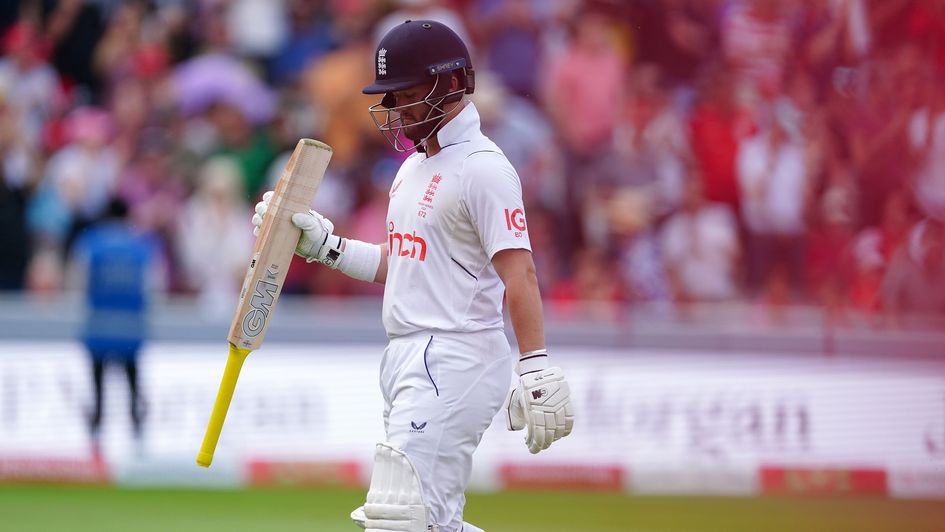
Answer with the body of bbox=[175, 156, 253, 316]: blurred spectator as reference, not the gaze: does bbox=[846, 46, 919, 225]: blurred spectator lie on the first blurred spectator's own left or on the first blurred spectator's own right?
on the first blurred spectator's own left

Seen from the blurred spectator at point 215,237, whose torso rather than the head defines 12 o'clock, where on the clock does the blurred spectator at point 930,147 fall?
the blurred spectator at point 930,147 is roughly at 10 o'clock from the blurred spectator at point 215,237.

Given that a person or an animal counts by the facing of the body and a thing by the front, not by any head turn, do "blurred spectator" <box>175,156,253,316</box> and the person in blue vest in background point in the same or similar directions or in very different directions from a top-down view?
very different directions

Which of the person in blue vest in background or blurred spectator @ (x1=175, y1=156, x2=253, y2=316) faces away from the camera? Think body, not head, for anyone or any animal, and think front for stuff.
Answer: the person in blue vest in background

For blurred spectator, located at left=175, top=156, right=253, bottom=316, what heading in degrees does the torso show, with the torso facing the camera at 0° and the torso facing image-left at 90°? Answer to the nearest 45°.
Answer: approximately 0°

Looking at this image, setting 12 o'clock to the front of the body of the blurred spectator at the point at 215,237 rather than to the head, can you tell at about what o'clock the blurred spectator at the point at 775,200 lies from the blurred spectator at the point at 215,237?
the blurred spectator at the point at 775,200 is roughly at 10 o'clock from the blurred spectator at the point at 215,237.

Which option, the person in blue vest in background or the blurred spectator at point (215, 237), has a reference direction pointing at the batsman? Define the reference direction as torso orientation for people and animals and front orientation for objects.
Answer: the blurred spectator

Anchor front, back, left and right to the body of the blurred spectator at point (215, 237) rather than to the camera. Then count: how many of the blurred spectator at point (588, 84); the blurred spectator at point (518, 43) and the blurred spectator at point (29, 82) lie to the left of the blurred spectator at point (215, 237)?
2

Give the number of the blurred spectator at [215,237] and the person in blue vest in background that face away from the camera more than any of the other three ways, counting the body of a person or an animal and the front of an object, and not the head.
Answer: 1

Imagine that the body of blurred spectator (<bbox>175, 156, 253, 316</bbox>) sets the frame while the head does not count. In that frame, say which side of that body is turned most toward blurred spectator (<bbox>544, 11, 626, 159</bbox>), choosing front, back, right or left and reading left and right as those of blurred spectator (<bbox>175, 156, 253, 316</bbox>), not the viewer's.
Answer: left

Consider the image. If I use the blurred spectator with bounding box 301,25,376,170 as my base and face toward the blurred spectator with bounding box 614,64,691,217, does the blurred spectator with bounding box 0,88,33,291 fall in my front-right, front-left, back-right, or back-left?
back-right

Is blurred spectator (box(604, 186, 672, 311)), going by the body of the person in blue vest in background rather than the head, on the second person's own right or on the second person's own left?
on the second person's own right

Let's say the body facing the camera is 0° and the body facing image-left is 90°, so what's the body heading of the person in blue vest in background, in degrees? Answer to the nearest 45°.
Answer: approximately 180°

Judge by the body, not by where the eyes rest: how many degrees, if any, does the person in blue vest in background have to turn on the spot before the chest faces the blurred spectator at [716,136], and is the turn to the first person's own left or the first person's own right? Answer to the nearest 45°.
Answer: approximately 90° to the first person's own right
